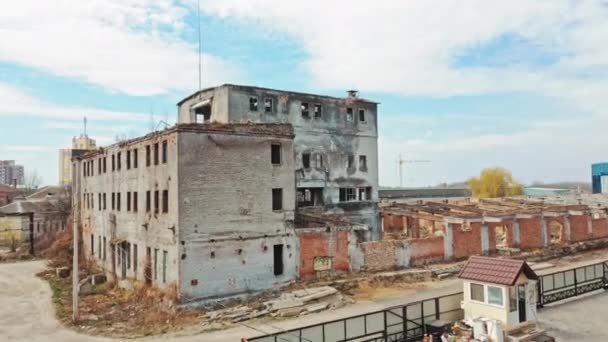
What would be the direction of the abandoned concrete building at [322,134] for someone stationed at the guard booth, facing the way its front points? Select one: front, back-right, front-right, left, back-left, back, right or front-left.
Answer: back

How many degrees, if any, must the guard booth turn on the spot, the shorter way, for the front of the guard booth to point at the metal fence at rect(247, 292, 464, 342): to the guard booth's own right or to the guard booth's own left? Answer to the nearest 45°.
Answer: approximately 90° to the guard booth's own right

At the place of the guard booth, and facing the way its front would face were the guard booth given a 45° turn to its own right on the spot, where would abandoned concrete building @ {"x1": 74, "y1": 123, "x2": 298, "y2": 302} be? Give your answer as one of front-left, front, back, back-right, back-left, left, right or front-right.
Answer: right

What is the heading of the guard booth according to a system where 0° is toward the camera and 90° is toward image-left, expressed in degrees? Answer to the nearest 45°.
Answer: approximately 315°

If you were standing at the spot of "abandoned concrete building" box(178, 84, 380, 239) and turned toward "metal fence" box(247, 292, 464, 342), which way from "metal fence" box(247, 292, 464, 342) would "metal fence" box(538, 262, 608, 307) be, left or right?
left
